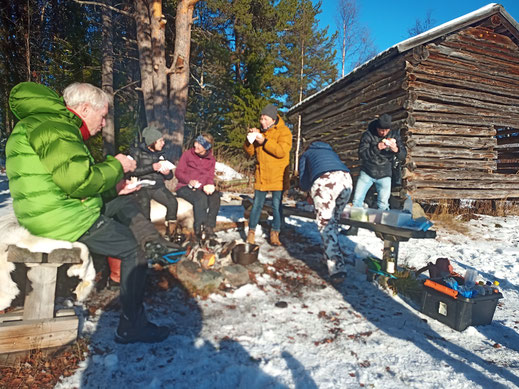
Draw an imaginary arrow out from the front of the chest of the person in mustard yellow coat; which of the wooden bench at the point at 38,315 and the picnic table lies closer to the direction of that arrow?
the wooden bench

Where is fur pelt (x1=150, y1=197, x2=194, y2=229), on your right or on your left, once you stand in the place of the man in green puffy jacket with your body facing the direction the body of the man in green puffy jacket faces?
on your left

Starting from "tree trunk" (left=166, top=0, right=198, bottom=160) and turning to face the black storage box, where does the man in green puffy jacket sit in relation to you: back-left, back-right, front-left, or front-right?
front-right

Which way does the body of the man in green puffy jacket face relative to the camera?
to the viewer's right

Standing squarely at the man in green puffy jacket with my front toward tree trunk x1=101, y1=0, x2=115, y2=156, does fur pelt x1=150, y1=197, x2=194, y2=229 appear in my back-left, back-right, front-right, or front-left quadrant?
front-right

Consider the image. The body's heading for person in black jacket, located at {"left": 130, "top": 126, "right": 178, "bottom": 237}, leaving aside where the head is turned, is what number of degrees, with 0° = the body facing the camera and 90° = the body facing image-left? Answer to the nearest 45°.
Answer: approximately 315°

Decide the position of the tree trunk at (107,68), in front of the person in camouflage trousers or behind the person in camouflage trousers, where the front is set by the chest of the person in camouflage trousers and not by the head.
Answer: in front

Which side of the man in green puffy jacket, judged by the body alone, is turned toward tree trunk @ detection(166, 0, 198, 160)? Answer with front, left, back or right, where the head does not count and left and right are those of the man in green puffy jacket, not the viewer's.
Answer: left

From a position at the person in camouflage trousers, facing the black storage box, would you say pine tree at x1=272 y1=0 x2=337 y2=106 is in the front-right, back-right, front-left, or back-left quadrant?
back-left

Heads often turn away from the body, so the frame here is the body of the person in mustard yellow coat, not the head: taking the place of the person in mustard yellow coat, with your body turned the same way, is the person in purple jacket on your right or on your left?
on your right

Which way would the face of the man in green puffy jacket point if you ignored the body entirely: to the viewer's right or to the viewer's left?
to the viewer's right
